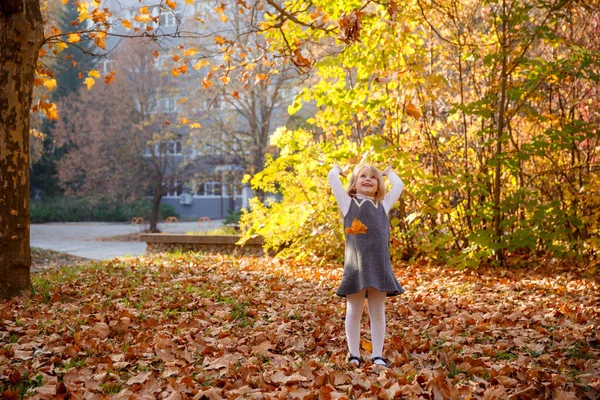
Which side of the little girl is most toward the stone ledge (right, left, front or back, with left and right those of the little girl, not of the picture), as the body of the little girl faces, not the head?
back

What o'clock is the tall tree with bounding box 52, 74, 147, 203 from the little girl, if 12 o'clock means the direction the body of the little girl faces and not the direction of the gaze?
The tall tree is roughly at 5 o'clock from the little girl.

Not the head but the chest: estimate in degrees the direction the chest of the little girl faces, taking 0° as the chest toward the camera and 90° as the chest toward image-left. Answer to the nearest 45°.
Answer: approximately 0°
